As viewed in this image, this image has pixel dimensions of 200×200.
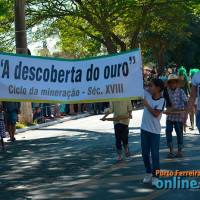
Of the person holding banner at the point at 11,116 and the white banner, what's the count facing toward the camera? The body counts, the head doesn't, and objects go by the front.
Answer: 2

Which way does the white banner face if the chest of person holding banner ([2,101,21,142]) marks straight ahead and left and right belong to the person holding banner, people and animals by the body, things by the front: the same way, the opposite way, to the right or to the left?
the same way

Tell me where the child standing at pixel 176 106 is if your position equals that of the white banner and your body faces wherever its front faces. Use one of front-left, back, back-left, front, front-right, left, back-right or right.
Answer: back-left

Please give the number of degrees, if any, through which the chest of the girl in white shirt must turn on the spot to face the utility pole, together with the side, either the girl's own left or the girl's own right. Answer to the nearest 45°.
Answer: approximately 90° to the girl's own right

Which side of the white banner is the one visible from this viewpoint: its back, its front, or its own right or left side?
front

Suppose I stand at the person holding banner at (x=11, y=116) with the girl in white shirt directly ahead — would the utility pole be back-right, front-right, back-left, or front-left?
back-left

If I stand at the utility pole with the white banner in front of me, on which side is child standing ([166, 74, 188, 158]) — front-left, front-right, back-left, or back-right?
front-left

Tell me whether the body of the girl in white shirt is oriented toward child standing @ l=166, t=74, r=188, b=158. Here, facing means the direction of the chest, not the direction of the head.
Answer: no

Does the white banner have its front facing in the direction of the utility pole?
no

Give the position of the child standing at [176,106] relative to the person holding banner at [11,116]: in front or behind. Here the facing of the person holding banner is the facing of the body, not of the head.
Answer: in front

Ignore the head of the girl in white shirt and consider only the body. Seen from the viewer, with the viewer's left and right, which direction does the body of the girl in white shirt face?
facing the viewer and to the left of the viewer
